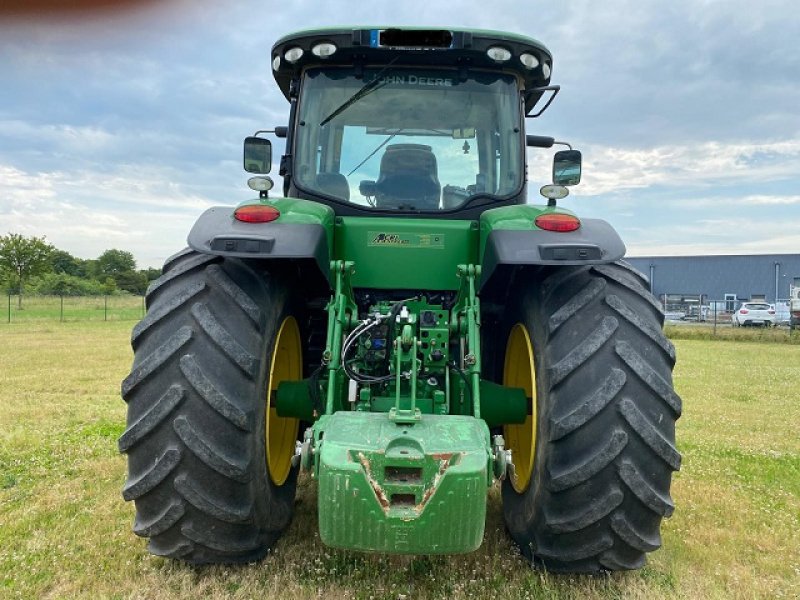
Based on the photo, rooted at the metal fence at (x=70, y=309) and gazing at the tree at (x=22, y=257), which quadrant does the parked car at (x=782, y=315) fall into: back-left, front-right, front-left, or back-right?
back-right

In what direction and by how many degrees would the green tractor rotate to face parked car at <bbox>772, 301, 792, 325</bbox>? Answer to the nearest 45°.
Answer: approximately 45° to its right

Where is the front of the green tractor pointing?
away from the camera

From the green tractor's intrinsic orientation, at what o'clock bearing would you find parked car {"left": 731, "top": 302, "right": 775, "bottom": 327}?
The parked car is roughly at 1 o'clock from the green tractor.

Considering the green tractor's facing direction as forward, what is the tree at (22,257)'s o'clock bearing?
The tree is roughly at 11 o'clock from the green tractor.
